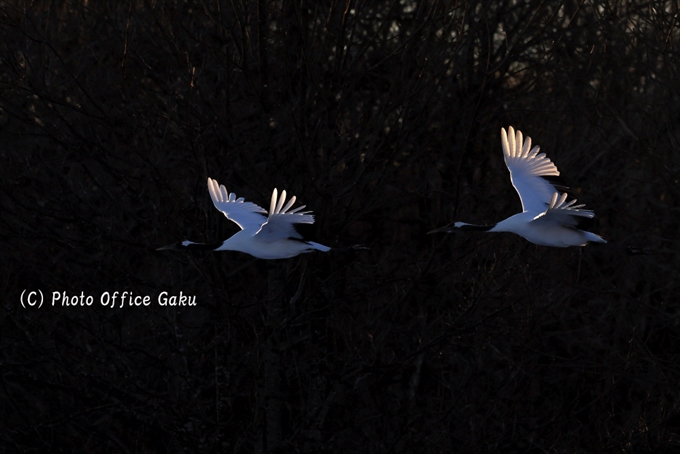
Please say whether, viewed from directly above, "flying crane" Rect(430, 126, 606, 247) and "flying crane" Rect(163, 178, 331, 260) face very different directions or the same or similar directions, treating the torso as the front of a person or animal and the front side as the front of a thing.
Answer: same or similar directions

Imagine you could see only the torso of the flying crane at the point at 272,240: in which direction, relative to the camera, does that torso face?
to the viewer's left

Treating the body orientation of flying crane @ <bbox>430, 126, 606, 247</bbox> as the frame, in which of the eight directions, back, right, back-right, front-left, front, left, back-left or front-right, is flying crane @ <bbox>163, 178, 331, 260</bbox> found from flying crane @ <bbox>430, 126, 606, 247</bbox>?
front

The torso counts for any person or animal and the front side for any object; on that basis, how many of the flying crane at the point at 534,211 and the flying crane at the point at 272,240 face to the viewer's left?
2

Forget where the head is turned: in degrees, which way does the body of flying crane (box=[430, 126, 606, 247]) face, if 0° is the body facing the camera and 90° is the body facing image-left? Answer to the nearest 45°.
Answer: approximately 90°

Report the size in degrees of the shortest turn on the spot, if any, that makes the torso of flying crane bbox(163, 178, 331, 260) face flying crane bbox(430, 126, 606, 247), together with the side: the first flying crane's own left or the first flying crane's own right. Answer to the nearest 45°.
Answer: approximately 180°
